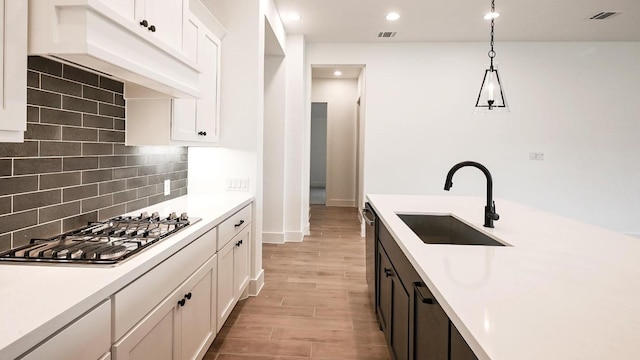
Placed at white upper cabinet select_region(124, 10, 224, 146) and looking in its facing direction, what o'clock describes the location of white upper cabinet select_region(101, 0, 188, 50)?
white upper cabinet select_region(101, 0, 188, 50) is roughly at 2 o'clock from white upper cabinet select_region(124, 10, 224, 146).

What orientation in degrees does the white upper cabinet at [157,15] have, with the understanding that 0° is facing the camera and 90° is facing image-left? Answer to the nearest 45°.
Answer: approximately 315°

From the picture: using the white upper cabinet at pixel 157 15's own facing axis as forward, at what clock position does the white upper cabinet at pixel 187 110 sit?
the white upper cabinet at pixel 187 110 is roughly at 8 o'clock from the white upper cabinet at pixel 157 15.

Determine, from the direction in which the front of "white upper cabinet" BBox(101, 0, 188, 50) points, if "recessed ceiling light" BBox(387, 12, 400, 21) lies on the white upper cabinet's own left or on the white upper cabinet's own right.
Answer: on the white upper cabinet's own left
